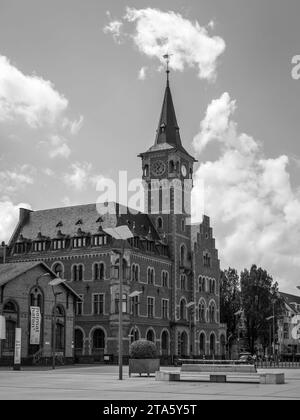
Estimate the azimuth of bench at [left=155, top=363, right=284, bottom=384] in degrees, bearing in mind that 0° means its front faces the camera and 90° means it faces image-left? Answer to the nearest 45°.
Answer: approximately 0°

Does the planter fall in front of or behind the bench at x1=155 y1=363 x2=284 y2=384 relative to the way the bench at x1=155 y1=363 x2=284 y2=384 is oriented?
behind

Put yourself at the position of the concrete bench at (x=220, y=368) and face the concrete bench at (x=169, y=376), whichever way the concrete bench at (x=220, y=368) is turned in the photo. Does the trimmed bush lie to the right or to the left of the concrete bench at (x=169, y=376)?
right

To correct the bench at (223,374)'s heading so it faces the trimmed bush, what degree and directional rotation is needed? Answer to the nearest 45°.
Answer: approximately 135° to its right
